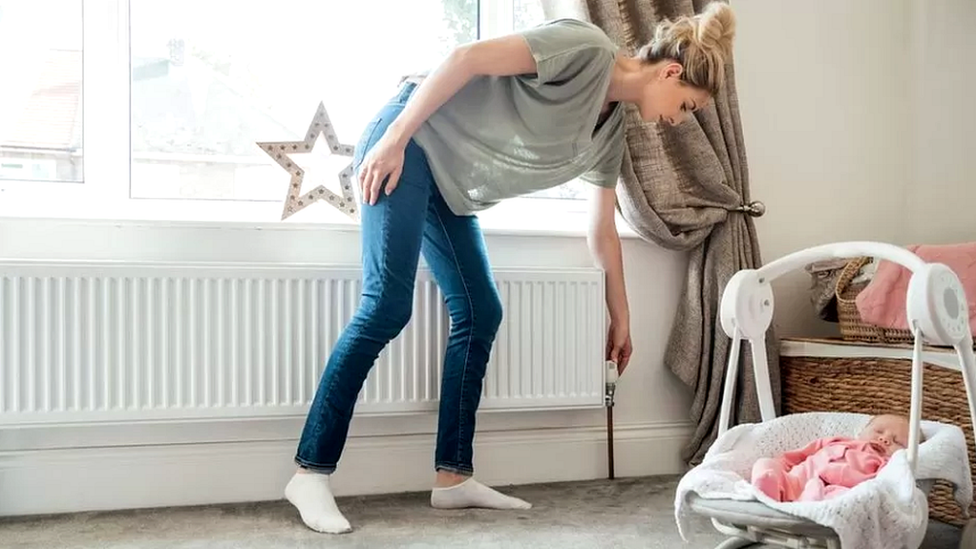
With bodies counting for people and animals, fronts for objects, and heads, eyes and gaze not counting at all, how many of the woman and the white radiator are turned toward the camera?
1

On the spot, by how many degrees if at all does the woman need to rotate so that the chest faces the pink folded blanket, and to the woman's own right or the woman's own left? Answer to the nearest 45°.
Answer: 0° — they already face it

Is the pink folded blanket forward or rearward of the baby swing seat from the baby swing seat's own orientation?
rearward

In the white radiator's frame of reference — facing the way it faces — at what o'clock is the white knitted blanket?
The white knitted blanket is roughly at 10 o'clock from the white radiator.

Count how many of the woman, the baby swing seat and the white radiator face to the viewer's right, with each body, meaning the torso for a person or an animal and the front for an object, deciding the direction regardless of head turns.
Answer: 1

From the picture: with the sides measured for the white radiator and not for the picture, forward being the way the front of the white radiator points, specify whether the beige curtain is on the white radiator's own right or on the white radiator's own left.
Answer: on the white radiator's own left

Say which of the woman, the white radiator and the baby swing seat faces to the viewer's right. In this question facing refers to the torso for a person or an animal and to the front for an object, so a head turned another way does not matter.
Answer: the woman

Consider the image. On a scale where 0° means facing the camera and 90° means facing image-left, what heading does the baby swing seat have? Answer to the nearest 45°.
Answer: approximately 45°

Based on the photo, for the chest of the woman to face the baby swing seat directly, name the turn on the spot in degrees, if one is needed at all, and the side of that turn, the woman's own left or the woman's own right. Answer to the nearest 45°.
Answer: approximately 45° to the woman's own right

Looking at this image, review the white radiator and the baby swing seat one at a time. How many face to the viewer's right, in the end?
0

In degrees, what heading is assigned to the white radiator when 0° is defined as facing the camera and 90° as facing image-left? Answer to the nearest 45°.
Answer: approximately 0°

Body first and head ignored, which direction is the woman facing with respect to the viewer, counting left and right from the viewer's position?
facing to the right of the viewer

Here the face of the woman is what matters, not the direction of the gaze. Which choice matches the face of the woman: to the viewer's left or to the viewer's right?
to the viewer's right

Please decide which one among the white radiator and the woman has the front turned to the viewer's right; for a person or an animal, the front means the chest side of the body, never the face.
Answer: the woman

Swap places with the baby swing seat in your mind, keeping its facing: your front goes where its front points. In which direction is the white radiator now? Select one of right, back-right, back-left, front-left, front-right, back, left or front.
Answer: front-right
